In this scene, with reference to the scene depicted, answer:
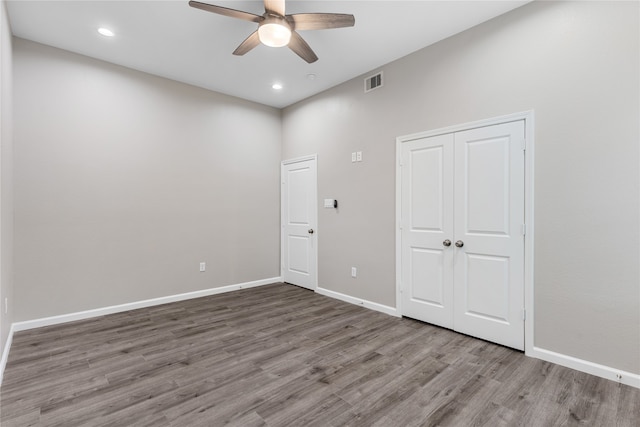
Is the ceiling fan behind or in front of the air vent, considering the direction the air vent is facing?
in front

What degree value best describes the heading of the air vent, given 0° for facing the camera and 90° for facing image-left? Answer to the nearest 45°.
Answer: approximately 45°

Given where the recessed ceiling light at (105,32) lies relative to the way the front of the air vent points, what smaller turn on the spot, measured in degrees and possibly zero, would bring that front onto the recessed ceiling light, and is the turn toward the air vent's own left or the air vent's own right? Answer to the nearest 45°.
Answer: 0° — it already faces it

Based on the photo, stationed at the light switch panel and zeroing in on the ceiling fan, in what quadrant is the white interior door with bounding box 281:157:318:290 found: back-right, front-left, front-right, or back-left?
back-right
